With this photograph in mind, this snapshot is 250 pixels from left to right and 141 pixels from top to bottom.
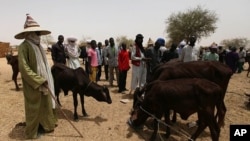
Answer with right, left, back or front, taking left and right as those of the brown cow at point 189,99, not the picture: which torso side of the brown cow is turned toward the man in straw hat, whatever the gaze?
front

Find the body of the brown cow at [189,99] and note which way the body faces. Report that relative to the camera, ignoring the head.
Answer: to the viewer's left

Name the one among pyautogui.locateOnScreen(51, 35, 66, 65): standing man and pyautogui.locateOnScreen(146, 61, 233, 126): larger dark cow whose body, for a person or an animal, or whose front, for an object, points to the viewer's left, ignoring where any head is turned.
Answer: the larger dark cow

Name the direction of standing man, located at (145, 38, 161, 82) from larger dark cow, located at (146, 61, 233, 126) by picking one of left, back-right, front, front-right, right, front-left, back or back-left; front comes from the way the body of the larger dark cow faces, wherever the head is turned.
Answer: front-right

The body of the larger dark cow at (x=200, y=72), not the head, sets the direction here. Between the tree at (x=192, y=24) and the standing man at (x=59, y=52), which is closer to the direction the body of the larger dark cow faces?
the standing man

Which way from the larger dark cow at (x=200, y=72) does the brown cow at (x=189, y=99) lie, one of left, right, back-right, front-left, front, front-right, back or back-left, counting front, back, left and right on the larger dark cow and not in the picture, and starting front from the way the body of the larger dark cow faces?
left

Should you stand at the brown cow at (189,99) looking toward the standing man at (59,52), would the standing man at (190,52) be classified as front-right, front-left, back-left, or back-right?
front-right

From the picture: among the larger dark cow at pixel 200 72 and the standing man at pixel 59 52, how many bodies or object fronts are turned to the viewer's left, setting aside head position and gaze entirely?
1

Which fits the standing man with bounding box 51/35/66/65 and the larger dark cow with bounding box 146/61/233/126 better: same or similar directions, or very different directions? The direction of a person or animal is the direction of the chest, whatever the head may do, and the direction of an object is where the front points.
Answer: very different directions

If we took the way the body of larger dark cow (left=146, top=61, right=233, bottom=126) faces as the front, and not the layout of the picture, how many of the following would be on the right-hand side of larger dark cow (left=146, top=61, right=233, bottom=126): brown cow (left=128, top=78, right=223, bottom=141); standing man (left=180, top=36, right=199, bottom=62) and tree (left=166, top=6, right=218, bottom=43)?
2

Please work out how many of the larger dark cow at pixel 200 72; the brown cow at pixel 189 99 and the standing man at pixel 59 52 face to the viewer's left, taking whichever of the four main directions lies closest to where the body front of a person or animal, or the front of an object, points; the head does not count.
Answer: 2

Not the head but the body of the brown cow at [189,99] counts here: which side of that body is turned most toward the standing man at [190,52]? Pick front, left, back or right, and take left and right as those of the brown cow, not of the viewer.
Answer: right

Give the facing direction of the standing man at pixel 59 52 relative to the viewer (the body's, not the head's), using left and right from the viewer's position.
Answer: facing the viewer and to the right of the viewer

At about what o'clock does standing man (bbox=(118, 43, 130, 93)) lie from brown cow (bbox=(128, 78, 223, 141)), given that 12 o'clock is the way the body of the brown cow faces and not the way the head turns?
The standing man is roughly at 2 o'clock from the brown cow.

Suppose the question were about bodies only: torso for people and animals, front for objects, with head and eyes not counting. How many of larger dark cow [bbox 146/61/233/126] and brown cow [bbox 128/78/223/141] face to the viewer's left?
2

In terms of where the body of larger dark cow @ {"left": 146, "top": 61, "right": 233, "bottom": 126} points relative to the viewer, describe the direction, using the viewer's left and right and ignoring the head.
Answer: facing to the left of the viewer

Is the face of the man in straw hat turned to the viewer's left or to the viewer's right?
to the viewer's right

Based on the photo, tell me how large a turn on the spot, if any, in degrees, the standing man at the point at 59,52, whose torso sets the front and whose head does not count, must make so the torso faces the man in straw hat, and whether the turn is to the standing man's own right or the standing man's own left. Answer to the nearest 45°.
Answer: approximately 45° to the standing man's own right
